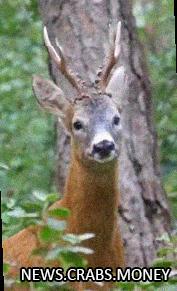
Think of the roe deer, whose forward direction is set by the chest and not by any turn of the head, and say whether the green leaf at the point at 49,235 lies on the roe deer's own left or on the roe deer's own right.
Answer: on the roe deer's own right

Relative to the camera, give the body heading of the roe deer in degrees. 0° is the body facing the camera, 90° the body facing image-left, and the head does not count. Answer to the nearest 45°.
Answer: approximately 315°

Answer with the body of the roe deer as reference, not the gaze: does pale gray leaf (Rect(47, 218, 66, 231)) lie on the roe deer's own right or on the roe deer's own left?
on the roe deer's own right

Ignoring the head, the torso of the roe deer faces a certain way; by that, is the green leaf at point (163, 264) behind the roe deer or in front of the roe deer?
in front

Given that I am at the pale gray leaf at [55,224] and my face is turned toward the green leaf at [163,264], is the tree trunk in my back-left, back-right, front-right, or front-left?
front-left
